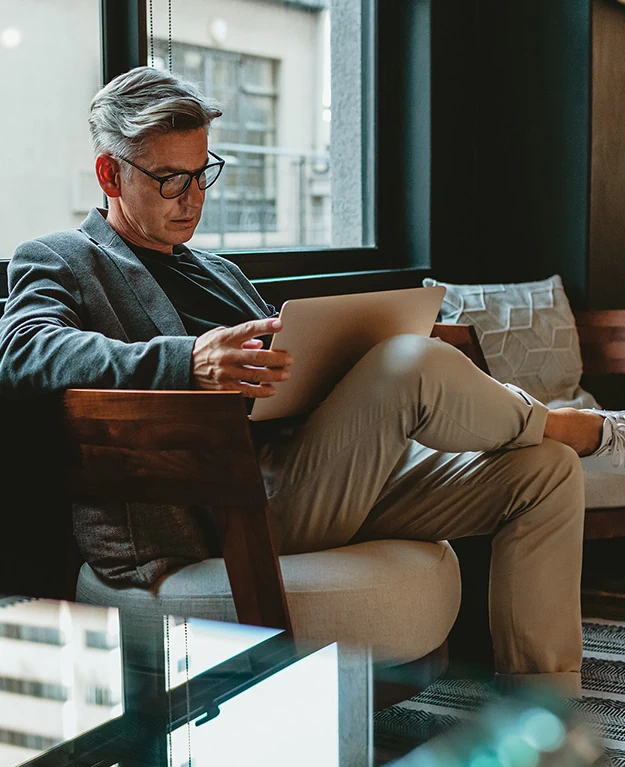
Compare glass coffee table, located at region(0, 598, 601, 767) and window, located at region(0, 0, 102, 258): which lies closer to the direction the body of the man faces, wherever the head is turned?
the glass coffee table

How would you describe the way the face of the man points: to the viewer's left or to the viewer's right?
to the viewer's right

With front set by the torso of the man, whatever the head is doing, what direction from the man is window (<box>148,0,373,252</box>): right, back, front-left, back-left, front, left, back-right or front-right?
back-left

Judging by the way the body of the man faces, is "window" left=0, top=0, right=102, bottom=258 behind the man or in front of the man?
behind

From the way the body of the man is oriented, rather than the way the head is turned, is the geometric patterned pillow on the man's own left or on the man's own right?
on the man's own left

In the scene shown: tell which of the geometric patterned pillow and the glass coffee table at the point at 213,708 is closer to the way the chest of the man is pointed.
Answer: the glass coffee table

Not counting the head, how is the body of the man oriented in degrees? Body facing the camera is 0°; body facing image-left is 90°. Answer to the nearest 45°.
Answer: approximately 315°
